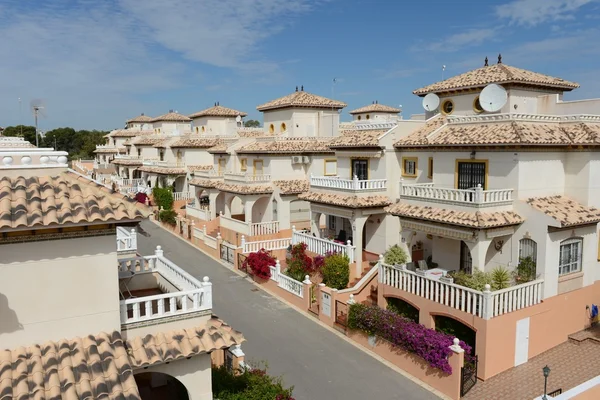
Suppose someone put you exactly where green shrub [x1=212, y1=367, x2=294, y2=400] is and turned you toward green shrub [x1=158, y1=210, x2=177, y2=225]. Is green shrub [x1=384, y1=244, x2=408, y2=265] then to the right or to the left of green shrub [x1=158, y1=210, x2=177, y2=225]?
right

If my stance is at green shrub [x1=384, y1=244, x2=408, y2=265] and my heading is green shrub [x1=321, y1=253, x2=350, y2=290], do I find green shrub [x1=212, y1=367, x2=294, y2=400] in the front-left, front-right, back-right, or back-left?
front-left

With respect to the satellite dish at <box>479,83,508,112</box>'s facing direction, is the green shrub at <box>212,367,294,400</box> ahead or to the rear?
ahead

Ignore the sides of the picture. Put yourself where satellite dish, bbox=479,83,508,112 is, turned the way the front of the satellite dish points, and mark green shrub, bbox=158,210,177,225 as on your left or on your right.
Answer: on your right

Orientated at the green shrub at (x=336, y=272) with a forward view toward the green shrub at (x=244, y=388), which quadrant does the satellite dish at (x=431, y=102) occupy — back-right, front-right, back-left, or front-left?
back-left

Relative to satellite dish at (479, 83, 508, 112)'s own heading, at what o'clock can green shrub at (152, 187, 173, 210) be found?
The green shrub is roughly at 4 o'clock from the satellite dish.

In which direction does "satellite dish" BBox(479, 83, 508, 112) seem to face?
toward the camera

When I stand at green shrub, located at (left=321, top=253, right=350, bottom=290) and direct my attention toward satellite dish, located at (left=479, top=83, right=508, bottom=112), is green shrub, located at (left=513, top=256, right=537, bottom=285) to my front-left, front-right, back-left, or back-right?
front-right
